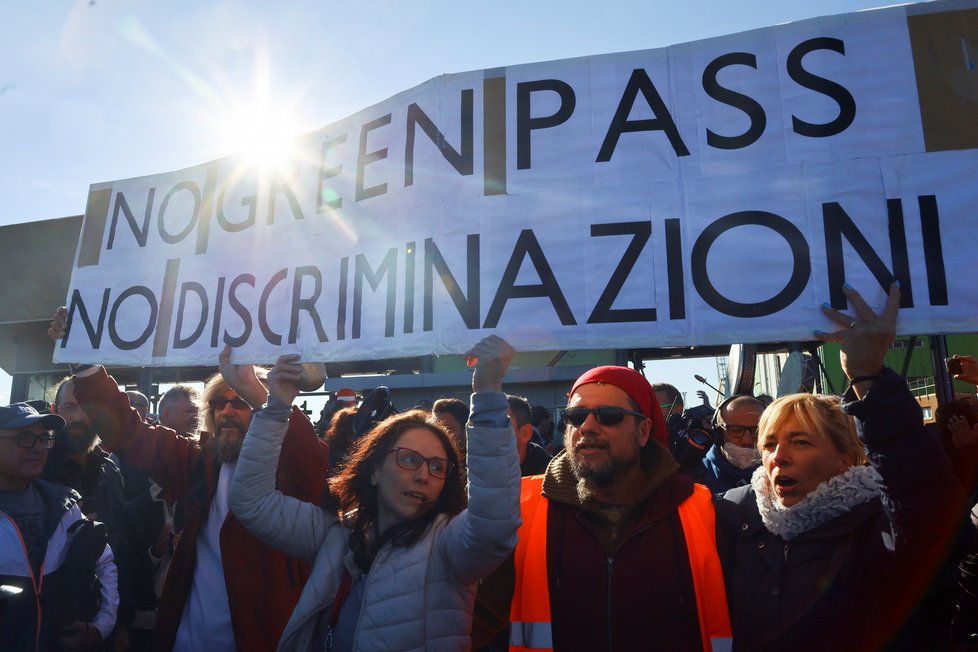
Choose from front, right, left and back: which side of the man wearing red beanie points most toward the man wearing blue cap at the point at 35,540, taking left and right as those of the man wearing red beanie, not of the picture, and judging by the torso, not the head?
right

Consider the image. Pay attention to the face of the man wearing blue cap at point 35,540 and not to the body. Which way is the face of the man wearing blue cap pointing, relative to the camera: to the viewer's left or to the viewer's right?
to the viewer's right

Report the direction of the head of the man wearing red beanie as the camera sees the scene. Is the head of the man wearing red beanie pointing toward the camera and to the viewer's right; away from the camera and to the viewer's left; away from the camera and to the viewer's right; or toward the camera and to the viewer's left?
toward the camera and to the viewer's left

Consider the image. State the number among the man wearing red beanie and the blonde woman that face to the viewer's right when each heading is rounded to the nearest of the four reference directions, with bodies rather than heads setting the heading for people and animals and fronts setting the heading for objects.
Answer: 0

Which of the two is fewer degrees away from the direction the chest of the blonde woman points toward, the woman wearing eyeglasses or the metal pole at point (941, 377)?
the woman wearing eyeglasses

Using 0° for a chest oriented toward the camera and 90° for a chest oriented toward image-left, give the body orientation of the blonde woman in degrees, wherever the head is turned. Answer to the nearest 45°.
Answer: approximately 45°

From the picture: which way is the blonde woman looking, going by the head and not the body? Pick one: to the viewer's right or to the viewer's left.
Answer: to the viewer's left

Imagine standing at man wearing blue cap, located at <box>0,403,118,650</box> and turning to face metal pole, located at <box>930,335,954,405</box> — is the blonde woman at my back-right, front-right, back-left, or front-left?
front-right

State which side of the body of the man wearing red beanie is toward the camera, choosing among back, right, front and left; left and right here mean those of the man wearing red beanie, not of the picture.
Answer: front

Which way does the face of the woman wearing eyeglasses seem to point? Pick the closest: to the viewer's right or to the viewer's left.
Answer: to the viewer's right
